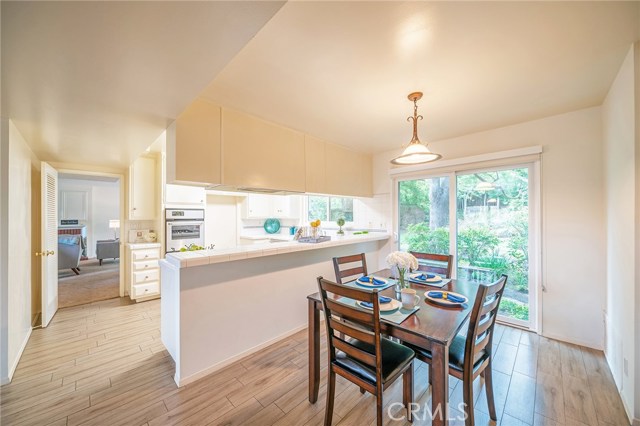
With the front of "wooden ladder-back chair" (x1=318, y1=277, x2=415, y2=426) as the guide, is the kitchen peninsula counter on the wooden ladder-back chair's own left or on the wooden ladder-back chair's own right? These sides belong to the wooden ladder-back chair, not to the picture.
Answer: on the wooden ladder-back chair's own left

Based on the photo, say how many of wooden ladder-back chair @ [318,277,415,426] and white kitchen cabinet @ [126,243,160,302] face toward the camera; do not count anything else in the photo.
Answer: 1

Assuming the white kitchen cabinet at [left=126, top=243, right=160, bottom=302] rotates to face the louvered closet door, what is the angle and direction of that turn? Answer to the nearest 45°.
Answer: approximately 90° to its right

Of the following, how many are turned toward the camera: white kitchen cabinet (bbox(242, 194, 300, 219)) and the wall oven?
2

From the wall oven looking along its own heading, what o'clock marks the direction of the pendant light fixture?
The pendant light fixture is roughly at 11 o'clock from the wall oven.

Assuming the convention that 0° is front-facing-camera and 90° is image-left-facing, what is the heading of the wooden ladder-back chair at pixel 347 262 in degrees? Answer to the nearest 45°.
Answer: approximately 315°

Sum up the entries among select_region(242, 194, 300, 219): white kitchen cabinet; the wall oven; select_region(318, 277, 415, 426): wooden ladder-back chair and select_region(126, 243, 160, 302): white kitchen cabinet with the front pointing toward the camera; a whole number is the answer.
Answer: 3

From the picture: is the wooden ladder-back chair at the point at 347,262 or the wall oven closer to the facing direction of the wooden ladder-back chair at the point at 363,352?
the wooden ladder-back chair
